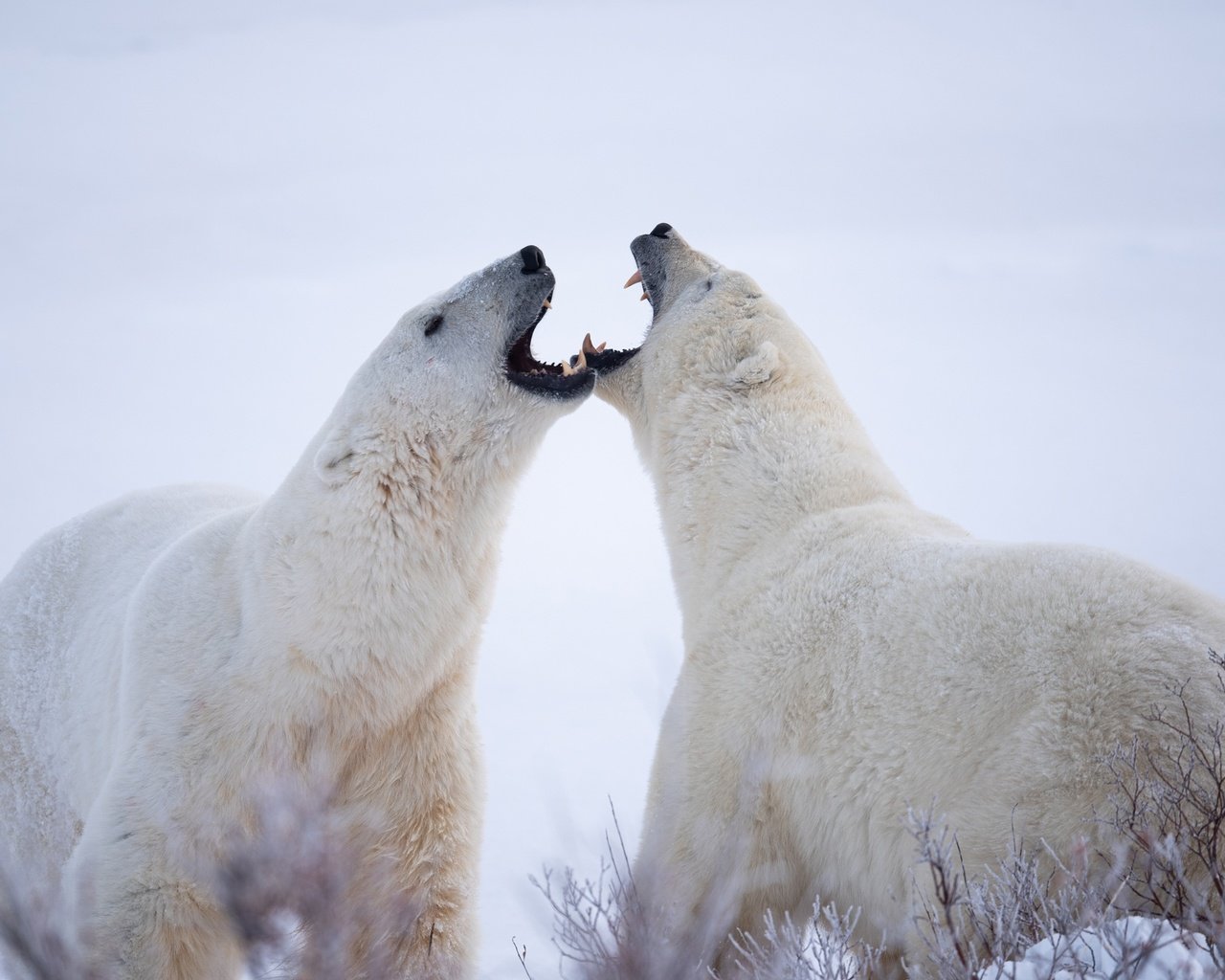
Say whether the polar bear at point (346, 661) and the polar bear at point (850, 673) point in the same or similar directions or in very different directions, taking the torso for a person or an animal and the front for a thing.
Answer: very different directions

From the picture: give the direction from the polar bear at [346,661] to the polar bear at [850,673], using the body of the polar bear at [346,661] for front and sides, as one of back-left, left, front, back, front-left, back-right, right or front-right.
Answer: front

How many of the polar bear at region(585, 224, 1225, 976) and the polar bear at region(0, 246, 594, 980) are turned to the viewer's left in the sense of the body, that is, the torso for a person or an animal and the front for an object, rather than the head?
1

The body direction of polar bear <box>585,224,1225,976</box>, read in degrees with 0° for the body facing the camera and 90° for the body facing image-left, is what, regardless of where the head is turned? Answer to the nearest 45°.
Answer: approximately 90°

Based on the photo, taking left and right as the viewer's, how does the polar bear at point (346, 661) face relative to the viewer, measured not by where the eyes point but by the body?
facing the viewer and to the right of the viewer

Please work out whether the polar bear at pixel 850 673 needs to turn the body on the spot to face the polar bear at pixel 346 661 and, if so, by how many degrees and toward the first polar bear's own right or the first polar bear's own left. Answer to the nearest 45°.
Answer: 0° — it already faces it
